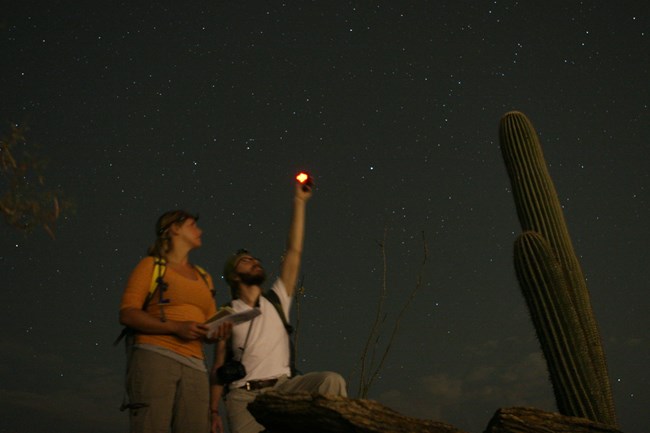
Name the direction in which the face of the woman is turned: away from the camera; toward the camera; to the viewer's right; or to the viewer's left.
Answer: to the viewer's right

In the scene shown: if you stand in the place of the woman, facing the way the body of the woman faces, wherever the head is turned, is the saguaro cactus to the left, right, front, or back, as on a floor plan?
left

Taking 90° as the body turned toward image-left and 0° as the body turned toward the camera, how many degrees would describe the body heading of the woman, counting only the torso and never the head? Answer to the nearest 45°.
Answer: approximately 315°
